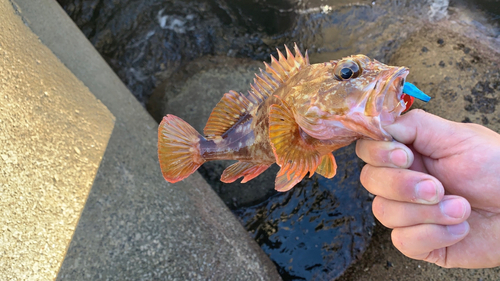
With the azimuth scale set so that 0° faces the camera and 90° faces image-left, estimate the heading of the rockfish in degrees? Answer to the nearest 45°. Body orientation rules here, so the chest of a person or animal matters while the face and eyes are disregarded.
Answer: approximately 270°

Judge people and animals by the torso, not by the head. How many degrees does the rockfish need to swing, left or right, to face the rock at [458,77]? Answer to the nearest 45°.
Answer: approximately 45° to its left
